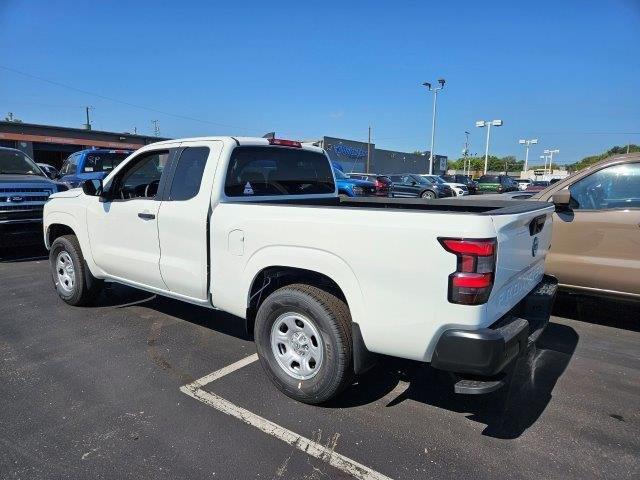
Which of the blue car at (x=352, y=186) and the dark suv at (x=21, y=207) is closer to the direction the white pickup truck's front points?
the dark suv

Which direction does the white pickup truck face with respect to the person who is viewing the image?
facing away from the viewer and to the left of the viewer

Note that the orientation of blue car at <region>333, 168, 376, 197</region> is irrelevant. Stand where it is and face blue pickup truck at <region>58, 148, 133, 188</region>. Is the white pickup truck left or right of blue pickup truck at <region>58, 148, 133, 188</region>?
left

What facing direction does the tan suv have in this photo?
to the viewer's left

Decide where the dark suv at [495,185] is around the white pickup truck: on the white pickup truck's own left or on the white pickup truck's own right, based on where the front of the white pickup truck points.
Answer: on the white pickup truck's own right

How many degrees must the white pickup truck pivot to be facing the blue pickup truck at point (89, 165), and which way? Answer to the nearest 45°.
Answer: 0° — it already faces it

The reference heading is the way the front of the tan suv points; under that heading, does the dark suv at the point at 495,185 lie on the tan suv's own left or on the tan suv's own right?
on the tan suv's own right
